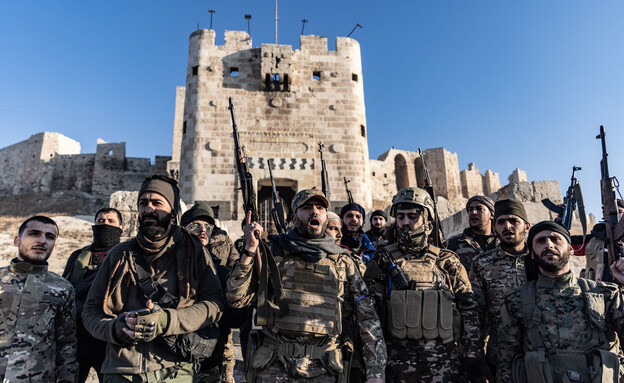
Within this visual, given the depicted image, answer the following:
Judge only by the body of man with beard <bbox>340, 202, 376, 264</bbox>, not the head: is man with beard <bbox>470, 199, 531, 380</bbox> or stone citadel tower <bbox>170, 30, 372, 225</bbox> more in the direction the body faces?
the man with beard

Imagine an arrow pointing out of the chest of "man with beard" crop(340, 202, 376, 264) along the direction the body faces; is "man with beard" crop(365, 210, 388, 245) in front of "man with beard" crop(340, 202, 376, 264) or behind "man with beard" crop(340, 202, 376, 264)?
behind

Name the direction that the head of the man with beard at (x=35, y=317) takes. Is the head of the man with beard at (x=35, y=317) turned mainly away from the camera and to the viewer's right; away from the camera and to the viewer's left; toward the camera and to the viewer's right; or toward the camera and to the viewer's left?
toward the camera and to the viewer's right

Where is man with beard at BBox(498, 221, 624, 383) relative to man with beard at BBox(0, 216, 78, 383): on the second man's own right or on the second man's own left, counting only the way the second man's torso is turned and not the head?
on the second man's own left

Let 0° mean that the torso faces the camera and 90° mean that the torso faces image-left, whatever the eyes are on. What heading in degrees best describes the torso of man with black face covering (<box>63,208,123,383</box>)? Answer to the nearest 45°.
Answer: approximately 0°

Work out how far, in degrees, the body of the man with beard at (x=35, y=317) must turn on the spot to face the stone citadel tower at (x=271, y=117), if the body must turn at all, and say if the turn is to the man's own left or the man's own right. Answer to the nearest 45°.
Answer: approximately 135° to the man's own left
